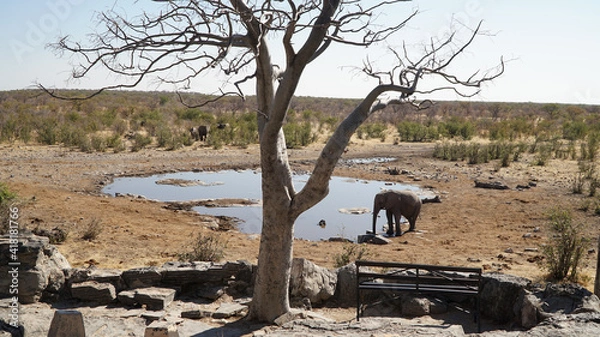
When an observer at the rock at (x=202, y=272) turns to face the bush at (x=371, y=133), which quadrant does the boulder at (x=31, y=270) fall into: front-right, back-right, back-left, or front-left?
back-left

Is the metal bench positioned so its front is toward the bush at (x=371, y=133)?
yes

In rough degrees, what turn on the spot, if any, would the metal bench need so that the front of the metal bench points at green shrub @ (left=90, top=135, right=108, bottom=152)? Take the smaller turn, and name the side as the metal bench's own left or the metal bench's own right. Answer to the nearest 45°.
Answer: approximately 45° to the metal bench's own left

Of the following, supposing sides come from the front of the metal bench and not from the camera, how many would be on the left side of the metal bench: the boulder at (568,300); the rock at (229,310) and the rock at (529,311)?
1

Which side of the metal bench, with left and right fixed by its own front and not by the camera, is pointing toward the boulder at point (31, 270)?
left

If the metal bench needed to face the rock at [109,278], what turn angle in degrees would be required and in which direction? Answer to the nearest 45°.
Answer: approximately 90° to its left

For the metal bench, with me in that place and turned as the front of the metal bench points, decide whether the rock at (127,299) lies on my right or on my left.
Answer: on my left

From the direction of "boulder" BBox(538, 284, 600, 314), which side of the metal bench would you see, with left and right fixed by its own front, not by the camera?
right

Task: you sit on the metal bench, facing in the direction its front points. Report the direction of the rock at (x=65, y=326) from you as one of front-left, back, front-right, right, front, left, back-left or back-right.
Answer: back-left

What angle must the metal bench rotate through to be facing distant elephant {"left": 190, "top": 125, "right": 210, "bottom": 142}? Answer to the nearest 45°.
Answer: approximately 45° to its left

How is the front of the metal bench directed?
away from the camera

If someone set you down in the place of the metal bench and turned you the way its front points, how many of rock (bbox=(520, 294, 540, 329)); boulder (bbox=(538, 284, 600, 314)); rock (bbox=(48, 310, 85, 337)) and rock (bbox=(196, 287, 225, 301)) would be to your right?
2

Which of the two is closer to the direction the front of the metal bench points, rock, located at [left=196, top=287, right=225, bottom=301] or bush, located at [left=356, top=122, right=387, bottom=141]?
the bush

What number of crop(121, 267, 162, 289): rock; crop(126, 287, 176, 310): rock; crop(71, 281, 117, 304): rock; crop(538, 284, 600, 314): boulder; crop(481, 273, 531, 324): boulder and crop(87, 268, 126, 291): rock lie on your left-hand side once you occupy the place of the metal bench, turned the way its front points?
4
